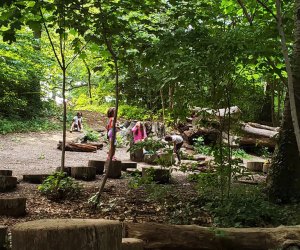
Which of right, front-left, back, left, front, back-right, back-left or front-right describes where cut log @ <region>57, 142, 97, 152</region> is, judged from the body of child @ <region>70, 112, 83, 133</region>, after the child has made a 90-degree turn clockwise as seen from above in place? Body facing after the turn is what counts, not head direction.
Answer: back-left

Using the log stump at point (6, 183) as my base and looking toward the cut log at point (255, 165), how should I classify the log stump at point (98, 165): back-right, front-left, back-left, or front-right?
front-left

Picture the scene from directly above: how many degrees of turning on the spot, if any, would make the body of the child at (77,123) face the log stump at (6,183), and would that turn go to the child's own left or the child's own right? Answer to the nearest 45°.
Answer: approximately 45° to the child's own left

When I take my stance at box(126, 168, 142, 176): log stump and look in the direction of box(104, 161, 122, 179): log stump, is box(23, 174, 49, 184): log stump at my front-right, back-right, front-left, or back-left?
front-left

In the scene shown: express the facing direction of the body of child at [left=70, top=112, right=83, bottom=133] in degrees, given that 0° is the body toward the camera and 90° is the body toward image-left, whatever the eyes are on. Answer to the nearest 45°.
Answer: approximately 45°

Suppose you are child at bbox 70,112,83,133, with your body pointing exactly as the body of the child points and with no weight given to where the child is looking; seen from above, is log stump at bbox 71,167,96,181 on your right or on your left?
on your left

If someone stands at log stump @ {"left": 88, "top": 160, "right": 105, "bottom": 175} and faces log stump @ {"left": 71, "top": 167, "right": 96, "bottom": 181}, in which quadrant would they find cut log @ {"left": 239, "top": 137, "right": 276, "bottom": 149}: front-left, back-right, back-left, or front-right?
back-left

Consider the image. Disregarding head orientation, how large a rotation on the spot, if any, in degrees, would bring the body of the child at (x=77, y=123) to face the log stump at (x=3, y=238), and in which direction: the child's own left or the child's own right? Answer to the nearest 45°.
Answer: approximately 45° to the child's own left

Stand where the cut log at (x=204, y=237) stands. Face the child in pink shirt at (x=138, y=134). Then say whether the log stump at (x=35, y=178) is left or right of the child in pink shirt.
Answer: left

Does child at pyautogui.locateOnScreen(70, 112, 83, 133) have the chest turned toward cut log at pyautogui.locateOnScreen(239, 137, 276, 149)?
no
